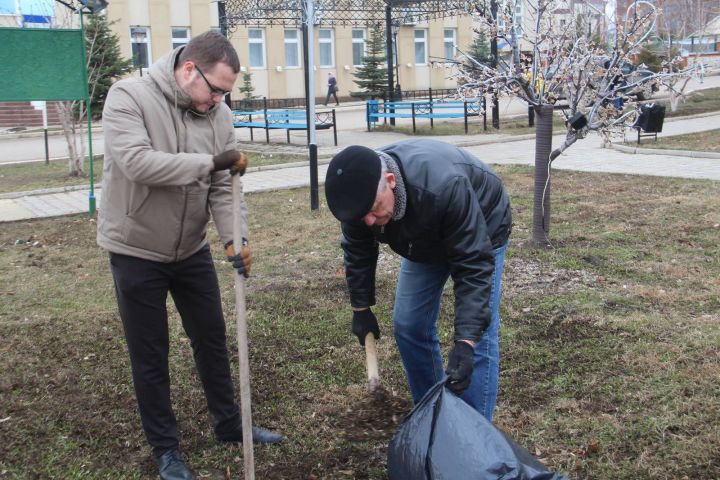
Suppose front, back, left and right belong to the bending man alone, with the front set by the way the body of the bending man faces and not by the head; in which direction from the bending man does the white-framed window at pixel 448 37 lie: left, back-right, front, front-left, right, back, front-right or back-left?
back-right

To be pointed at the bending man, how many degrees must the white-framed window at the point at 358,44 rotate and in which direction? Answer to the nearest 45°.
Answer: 0° — it already faces them

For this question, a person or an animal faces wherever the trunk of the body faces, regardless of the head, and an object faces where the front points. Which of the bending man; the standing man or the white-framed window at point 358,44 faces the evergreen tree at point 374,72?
the white-framed window

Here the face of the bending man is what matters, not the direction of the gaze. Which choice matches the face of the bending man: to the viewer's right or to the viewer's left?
to the viewer's left

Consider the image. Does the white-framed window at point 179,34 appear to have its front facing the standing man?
yes

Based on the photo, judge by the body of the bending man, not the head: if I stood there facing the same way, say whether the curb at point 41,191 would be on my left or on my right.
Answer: on my right
